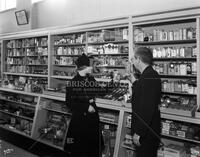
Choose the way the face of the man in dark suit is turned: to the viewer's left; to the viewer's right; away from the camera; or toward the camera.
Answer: to the viewer's left

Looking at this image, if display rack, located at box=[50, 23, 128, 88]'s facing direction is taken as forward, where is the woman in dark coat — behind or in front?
in front

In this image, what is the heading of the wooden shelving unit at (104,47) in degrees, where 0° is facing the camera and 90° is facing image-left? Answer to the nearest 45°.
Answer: approximately 45°

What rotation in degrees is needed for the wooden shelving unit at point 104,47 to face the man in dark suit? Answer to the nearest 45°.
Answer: approximately 45° to its left

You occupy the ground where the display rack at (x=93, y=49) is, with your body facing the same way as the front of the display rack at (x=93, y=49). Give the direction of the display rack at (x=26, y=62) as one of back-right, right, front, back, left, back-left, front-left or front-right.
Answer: right

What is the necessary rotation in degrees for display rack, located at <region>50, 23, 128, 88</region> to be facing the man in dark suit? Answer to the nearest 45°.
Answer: approximately 45° to its left

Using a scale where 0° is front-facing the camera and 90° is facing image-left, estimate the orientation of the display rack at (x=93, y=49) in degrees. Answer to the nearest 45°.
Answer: approximately 45°

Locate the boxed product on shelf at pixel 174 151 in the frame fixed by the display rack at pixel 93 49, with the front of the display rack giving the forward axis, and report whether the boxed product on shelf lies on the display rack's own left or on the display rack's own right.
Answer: on the display rack's own left
